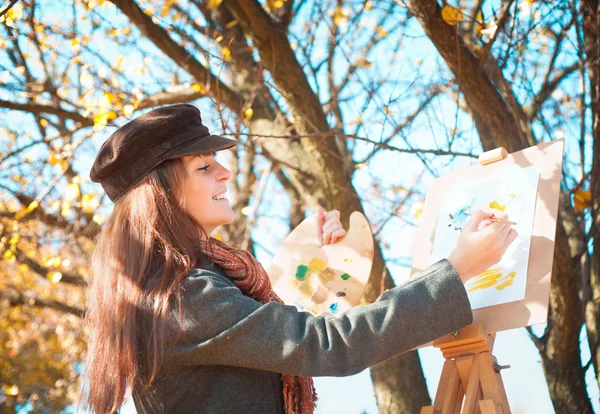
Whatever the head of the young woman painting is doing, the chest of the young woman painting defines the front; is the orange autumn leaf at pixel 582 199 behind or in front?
in front

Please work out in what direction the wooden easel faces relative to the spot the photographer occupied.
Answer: facing the viewer and to the left of the viewer

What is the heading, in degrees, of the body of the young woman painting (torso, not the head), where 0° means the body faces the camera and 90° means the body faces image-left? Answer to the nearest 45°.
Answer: approximately 270°

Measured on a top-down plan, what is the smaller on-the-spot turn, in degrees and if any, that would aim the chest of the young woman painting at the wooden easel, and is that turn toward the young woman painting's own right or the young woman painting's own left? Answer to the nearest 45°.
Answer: approximately 45° to the young woman painting's own left

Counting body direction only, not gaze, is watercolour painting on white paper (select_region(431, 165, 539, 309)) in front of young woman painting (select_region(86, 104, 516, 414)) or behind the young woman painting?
in front

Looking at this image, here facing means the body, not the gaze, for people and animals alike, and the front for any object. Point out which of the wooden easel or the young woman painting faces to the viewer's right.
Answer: the young woman painting

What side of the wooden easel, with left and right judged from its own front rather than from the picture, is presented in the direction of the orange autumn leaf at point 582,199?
back

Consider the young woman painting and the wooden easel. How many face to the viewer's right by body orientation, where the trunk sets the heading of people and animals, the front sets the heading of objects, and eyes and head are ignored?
1

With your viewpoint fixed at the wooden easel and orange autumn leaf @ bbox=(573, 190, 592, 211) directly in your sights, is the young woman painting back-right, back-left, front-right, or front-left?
back-left

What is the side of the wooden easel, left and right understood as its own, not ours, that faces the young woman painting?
front
